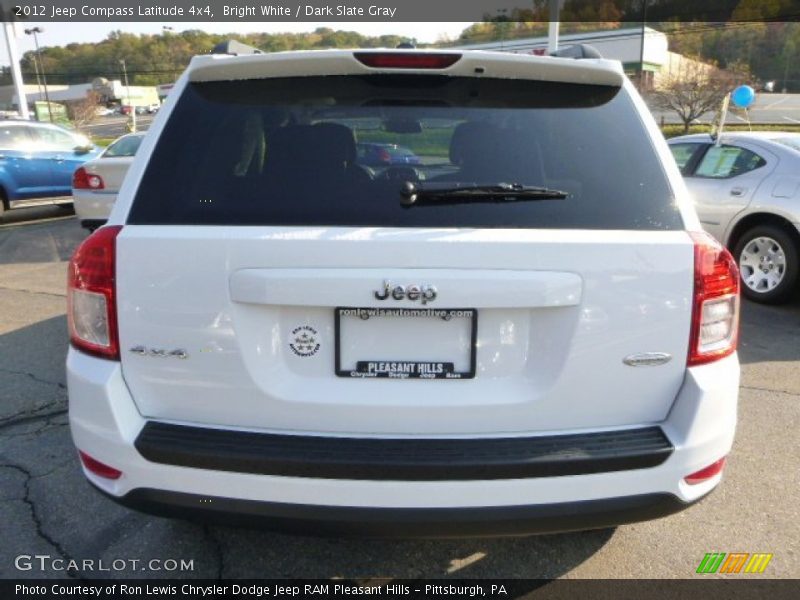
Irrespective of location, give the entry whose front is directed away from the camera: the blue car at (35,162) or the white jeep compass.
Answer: the white jeep compass

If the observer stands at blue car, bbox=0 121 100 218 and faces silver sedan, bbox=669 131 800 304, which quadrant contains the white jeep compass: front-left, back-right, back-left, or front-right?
front-right

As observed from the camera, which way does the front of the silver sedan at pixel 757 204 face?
facing away from the viewer and to the left of the viewer

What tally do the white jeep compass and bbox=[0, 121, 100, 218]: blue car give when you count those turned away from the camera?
1

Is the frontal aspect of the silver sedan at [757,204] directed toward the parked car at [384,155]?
no

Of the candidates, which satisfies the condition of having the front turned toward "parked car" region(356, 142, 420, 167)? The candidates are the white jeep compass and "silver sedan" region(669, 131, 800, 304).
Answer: the white jeep compass

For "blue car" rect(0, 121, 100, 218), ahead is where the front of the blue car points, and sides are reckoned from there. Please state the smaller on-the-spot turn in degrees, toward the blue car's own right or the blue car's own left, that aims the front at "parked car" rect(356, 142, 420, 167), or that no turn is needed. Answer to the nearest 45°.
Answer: approximately 45° to the blue car's own left

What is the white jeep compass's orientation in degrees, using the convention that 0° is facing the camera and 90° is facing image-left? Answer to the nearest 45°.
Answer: approximately 180°
